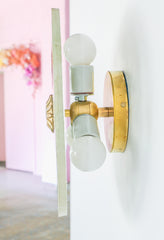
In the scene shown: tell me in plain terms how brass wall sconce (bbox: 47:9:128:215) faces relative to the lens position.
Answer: facing to the left of the viewer
